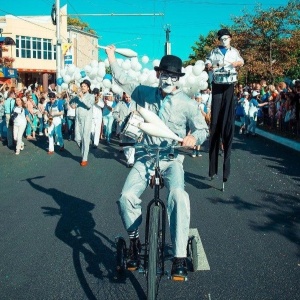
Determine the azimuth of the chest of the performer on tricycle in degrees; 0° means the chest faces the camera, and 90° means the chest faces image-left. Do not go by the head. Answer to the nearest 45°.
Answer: approximately 0°

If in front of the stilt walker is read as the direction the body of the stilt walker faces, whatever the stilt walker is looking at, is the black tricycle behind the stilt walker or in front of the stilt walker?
in front

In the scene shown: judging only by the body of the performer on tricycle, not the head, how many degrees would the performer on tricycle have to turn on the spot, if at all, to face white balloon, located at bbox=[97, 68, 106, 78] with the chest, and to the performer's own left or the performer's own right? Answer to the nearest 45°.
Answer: approximately 180°

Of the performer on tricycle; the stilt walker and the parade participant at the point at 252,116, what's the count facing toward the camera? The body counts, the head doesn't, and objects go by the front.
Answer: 2

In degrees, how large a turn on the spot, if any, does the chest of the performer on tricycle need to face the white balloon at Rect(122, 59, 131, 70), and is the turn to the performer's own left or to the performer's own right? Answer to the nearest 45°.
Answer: approximately 180°

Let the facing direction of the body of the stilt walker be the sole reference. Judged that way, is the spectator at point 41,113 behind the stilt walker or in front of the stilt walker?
behind

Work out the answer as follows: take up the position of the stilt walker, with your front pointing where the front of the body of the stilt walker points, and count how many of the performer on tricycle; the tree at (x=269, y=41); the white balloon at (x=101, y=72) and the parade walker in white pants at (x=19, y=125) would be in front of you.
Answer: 1

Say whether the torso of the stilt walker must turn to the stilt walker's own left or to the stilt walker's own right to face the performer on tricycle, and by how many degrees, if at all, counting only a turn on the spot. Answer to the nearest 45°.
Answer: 0° — they already face them
